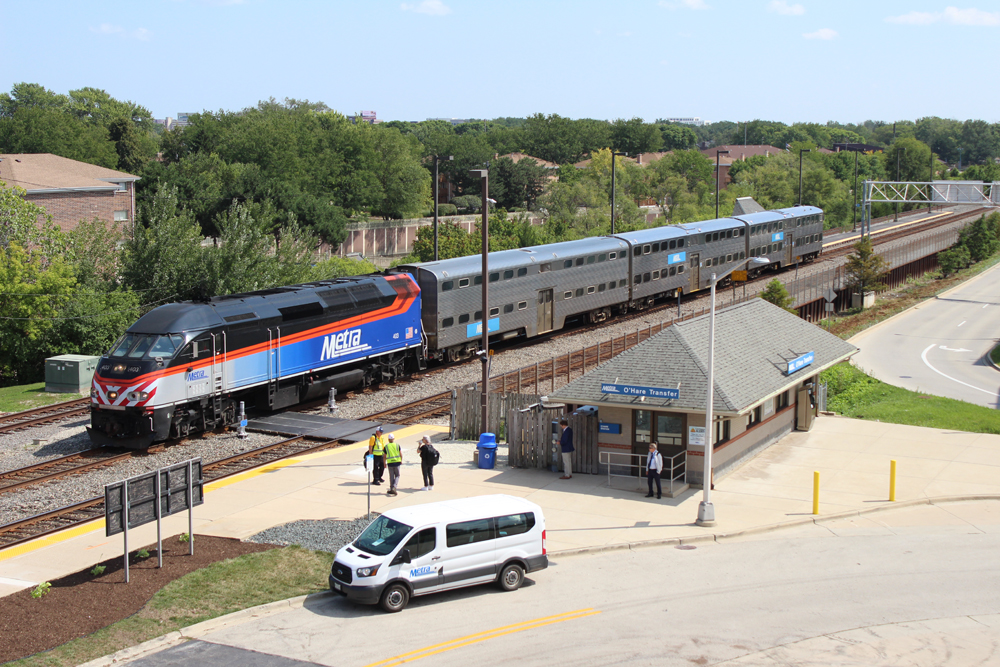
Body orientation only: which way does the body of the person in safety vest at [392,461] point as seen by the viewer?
away from the camera

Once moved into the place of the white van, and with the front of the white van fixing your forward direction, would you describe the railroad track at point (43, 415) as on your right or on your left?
on your right

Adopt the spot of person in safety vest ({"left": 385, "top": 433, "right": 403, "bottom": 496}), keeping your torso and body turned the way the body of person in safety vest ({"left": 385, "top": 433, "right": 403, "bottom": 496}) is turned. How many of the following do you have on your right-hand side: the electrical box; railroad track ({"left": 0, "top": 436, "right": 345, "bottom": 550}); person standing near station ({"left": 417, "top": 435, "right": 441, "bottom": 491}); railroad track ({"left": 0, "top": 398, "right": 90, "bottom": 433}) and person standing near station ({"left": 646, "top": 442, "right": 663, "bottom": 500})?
2

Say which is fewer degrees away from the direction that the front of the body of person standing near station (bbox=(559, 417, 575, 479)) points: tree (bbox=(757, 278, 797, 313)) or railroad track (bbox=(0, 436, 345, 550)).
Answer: the railroad track

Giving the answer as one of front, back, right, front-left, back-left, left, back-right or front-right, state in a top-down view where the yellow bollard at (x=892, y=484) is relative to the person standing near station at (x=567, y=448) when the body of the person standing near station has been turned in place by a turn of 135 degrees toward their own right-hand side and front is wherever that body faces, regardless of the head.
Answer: front-right

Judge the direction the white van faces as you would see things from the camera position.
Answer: facing the viewer and to the left of the viewer

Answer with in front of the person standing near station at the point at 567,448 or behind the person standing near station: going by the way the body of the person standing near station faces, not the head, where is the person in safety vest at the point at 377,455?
in front

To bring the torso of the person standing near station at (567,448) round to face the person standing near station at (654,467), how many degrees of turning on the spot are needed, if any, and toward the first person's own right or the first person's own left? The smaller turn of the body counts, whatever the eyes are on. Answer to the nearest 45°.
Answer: approximately 135° to the first person's own left

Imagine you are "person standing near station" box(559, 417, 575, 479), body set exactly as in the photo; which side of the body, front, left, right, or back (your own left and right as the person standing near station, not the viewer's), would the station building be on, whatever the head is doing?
back

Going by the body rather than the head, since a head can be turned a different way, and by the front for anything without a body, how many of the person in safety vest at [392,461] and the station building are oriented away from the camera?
1

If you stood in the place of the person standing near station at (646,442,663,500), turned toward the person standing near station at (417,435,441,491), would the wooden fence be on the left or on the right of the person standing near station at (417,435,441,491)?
right

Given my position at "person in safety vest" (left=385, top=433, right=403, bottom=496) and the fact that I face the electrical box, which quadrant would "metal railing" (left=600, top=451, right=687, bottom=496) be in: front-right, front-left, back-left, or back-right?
back-right

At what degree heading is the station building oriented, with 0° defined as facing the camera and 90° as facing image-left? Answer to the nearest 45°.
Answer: approximately 45°

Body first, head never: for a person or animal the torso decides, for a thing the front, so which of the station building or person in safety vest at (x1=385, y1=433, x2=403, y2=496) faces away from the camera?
the person in safety vest

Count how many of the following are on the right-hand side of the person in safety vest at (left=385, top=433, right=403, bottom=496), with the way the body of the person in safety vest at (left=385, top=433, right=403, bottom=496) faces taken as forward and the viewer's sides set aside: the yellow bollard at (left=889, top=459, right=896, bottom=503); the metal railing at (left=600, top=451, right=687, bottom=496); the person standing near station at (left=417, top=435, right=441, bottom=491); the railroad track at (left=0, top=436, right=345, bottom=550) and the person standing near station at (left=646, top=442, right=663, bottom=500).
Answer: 4

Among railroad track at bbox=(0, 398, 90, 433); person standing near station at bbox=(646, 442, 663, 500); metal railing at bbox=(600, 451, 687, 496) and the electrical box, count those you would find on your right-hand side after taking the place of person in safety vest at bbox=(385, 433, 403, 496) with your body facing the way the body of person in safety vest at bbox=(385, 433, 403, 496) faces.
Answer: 2

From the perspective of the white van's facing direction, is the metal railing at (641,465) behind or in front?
behind
